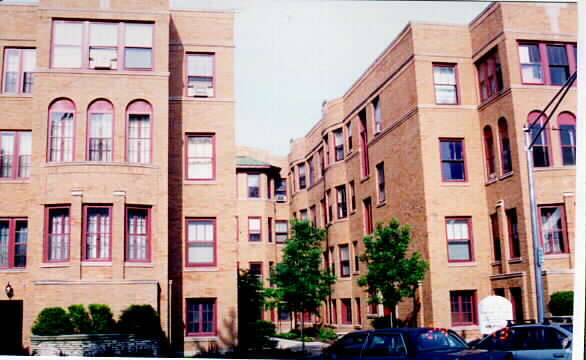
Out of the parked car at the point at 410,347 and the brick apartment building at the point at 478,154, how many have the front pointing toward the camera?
1

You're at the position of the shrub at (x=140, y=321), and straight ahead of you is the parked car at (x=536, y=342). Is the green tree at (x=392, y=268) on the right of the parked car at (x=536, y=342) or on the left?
left

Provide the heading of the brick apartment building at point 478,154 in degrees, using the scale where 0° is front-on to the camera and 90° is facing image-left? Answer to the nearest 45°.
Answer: approximately 0°
